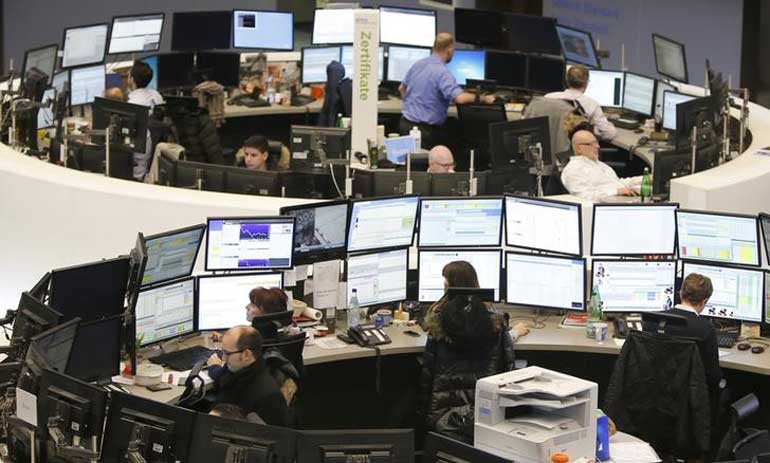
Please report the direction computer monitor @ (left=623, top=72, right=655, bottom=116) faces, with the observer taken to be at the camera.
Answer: facing the viewer and to the left of the viewer

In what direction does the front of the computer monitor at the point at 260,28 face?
toward the camera

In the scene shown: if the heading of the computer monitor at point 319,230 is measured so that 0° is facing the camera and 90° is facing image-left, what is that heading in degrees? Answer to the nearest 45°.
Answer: approximately 315°

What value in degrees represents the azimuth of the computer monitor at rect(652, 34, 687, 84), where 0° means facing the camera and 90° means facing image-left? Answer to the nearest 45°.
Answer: approximately 45°

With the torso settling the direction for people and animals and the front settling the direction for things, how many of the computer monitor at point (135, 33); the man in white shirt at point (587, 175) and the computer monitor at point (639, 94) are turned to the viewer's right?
1

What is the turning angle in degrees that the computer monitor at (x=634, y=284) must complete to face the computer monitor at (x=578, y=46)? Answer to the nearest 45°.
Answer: approximately 180°

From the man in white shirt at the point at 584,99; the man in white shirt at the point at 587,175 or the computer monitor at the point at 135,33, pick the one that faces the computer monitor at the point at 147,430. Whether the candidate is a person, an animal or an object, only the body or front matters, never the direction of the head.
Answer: the computer monitor at the point at 135,33

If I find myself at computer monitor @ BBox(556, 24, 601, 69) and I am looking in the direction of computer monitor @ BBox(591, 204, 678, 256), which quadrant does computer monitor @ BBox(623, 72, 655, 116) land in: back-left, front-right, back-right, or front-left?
front-left

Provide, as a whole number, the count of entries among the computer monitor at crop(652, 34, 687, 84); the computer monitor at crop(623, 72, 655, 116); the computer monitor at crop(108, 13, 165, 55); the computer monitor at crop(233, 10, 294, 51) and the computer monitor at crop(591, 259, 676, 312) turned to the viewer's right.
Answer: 0

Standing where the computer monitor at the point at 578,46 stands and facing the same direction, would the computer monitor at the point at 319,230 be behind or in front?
in front

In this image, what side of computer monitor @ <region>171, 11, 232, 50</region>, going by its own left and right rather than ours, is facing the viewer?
front

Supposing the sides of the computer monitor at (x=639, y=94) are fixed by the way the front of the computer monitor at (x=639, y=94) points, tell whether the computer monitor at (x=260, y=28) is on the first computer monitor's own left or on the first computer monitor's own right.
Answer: on the first computer monitor's own right

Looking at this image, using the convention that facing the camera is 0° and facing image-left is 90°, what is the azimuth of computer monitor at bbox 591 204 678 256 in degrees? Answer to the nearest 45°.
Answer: approximately 0°

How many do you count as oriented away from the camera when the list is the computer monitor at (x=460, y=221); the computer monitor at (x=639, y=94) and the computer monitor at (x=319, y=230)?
0

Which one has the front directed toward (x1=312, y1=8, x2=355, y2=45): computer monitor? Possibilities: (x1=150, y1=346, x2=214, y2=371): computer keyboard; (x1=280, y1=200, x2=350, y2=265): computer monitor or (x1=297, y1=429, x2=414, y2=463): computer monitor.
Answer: (x1=297, y1=429, x2=414, y2=463): computer monitor

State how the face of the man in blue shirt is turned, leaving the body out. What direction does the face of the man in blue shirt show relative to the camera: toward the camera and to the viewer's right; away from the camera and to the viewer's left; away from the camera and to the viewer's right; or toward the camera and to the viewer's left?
away from the camera and to the viewer's right

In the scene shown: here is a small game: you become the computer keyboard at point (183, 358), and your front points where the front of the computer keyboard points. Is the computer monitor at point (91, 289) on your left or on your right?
on your right

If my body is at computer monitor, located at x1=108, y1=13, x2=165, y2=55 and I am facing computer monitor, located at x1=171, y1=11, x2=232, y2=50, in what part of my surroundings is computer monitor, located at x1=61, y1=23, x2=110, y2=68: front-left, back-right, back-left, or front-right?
back-right
